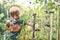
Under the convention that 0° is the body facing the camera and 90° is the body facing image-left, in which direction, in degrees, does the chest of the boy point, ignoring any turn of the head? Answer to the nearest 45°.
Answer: approximately 315°
